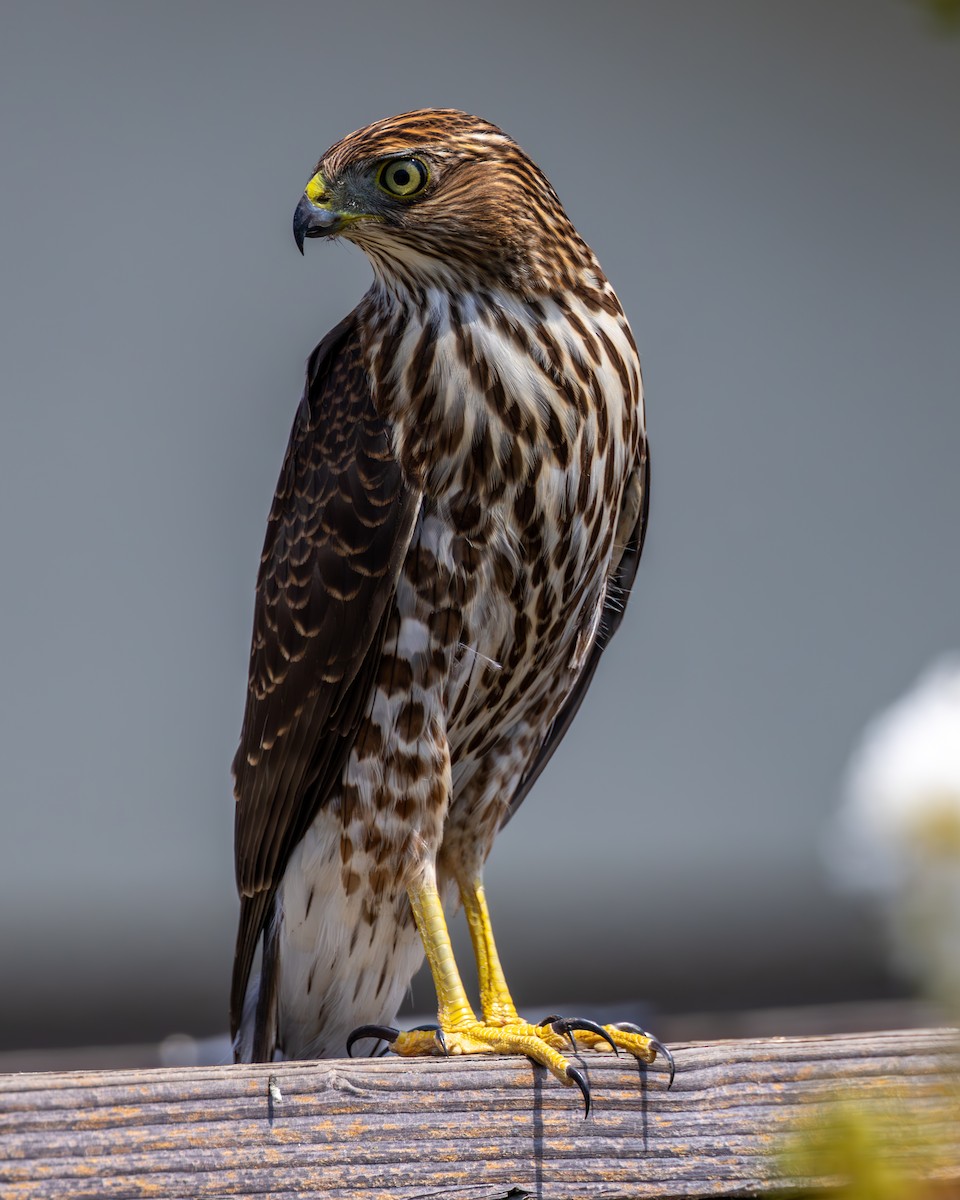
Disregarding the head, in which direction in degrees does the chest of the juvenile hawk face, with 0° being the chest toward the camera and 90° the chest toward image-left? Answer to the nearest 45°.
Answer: approximately 315°
